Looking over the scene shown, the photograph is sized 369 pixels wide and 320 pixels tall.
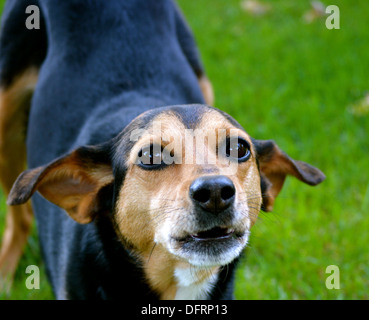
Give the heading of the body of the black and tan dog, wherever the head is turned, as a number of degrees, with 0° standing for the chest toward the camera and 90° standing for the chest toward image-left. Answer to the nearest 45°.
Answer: approximately 0°
